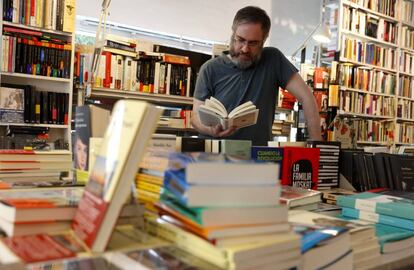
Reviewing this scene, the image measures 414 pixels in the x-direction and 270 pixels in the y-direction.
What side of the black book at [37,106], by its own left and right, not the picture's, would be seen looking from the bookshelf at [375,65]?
left

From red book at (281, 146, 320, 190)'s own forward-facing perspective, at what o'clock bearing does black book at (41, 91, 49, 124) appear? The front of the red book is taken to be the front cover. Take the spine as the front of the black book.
The black book is roughly at 4 o'clock from the red book.

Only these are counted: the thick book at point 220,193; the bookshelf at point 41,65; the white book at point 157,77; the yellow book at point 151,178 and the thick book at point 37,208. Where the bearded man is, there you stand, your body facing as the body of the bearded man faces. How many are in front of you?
3

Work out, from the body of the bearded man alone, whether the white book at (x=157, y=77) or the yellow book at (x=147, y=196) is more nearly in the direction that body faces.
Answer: the yellow book

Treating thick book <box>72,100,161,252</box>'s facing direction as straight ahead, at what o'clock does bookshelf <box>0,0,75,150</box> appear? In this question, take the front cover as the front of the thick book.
The bookshelf is roughly at 4 o'clock from the thick book.

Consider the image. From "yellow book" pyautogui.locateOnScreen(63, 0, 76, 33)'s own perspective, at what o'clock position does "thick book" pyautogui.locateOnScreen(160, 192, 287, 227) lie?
The thick book is roughly at 12 o'clock from the yellow book.

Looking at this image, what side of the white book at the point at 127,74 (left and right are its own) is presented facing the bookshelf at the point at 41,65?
right

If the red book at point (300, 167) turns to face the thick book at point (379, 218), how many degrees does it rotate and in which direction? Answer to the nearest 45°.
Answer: approximately 45° to its left

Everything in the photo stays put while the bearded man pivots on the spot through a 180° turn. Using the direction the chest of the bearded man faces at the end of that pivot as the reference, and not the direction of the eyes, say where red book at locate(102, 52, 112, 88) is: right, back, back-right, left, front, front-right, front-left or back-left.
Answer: front-left

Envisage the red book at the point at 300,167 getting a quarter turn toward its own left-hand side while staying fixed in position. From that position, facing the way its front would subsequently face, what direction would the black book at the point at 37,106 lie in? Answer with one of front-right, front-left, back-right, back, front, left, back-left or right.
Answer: back-left
